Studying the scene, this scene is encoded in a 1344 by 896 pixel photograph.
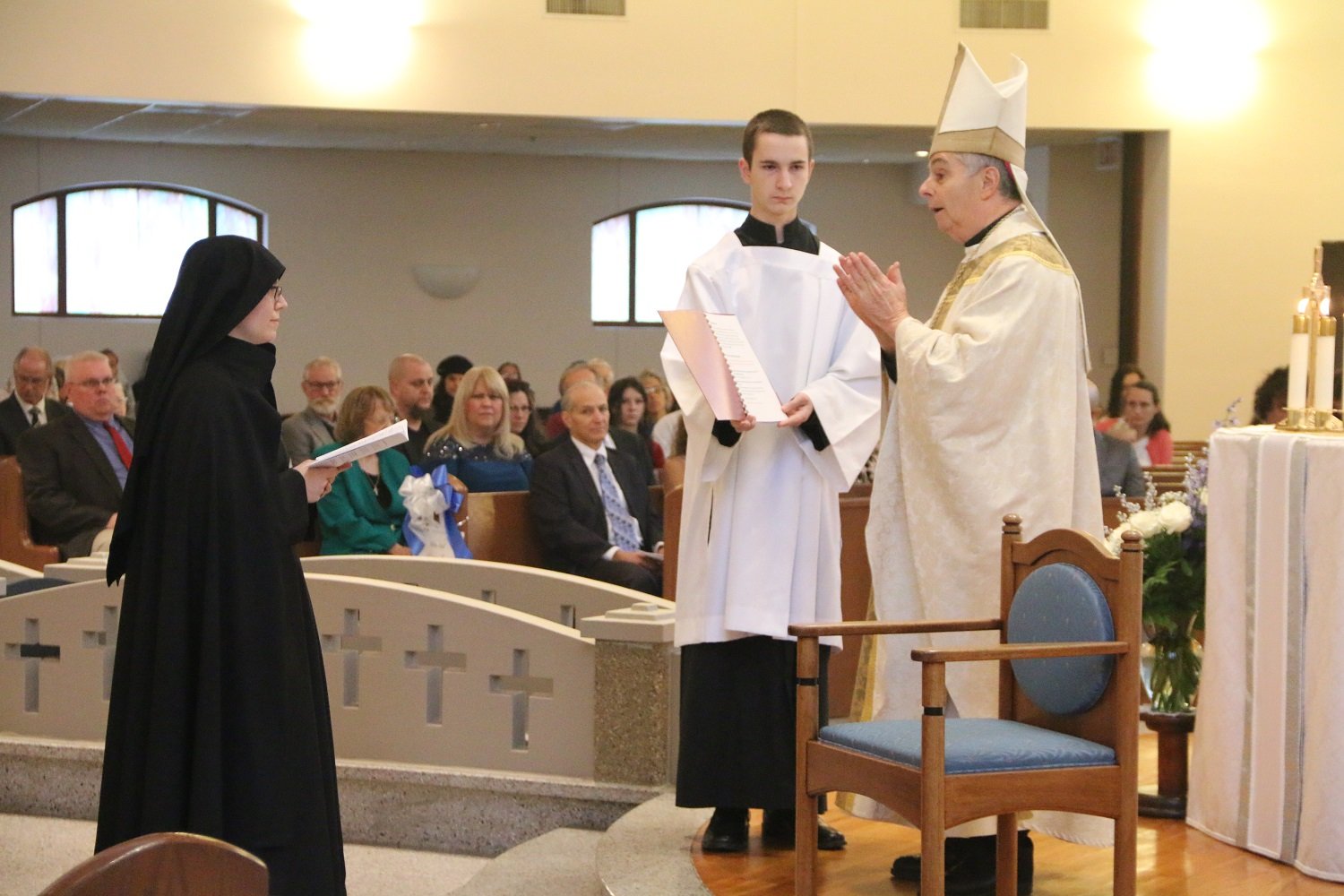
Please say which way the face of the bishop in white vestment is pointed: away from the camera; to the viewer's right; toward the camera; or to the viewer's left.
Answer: to the viewer's left

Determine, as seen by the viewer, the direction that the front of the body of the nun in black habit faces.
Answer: to the viewer's right

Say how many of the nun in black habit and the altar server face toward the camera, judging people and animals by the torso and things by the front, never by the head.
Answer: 1

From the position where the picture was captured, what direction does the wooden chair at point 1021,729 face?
facing the viewer and to the left of the viewer

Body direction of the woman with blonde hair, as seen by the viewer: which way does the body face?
toward the camera

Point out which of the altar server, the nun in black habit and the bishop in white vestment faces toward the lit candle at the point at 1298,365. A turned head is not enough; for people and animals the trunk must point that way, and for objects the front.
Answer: the nun in black habit

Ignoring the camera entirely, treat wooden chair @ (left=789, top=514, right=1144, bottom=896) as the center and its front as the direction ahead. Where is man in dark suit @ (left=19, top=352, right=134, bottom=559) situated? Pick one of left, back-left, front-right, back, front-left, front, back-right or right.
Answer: right

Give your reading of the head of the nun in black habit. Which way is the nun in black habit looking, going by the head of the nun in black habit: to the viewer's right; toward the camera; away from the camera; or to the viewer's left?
to the viewer's right

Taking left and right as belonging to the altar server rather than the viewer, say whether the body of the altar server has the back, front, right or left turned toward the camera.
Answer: front

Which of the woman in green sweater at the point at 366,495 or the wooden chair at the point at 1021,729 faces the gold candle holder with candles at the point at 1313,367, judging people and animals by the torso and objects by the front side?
the woman in green sweater

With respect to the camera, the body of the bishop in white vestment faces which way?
to the viewer's left

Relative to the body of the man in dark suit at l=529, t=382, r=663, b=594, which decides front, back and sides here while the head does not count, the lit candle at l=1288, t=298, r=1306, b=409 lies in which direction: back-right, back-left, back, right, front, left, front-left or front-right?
front

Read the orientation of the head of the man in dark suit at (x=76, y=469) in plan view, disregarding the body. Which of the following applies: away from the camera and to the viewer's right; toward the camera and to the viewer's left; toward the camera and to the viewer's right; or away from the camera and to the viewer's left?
toward the camera and to the viewer's right

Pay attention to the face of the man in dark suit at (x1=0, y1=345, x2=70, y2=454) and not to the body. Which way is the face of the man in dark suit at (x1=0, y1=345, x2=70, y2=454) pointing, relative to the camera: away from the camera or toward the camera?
toward the camera

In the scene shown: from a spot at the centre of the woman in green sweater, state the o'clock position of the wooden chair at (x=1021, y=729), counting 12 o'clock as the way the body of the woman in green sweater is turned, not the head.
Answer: The wooden chair is roughly at 1 o'clock from the woman in green sweater.

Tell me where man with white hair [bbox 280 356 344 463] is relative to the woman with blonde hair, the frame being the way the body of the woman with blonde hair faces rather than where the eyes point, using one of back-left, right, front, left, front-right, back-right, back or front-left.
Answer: back-right

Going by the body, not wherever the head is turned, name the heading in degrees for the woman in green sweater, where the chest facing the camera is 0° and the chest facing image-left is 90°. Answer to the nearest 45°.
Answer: approximately 315°

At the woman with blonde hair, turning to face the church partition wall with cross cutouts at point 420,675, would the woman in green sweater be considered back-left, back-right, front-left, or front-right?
front-right
